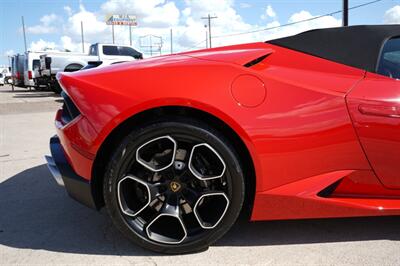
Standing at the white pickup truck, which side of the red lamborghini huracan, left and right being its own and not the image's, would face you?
left

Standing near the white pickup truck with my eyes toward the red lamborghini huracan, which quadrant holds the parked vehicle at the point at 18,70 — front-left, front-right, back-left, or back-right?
back-right

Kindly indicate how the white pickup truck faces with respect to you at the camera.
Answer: facing away from the viewer and to the right of the viewer

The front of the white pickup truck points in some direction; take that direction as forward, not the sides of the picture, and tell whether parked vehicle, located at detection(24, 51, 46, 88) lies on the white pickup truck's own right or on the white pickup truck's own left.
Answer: on the white pickup truck's own left

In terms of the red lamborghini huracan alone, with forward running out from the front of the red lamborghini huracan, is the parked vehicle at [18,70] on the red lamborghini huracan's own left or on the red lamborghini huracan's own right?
on the red lamborghini huracan's own left

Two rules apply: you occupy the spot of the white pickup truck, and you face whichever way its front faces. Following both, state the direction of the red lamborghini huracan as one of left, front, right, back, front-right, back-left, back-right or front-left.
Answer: back-right

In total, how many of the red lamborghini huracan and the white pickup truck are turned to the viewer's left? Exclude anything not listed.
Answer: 0

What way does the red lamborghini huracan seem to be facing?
to the viewer's right
